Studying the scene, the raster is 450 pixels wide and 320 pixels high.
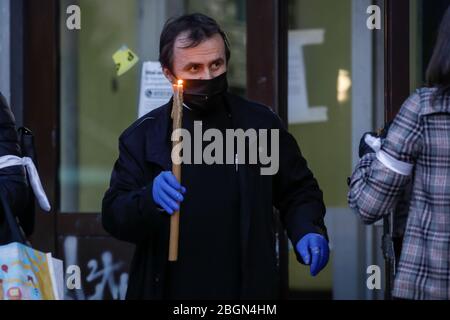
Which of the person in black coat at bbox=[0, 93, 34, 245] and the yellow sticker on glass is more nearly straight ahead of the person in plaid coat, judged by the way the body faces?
the yellow sticker on glass

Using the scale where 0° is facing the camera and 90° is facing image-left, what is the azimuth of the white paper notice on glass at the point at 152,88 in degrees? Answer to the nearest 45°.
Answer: approximately 0°

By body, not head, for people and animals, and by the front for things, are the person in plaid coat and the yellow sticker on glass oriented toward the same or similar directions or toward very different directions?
very different directions

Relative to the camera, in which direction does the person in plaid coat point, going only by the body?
away from the camera

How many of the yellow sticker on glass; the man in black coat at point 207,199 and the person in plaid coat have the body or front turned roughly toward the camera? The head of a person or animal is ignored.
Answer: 2

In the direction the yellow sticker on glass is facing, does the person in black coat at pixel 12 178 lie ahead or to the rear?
ahead

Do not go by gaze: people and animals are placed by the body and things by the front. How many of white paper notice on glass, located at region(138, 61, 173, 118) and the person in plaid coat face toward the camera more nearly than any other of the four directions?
1

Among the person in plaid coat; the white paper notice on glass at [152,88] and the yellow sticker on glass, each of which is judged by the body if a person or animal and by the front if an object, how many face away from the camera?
1
